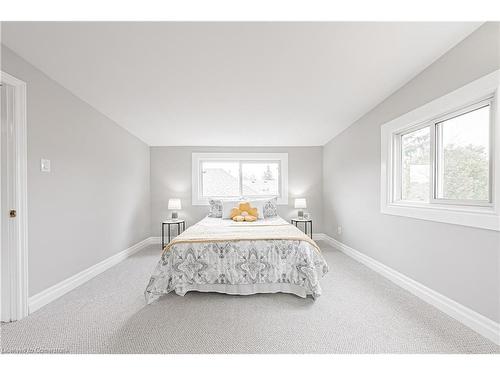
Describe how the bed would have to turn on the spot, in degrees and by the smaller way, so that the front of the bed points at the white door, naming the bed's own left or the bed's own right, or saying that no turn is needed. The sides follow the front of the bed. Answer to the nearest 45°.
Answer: approximately 90° to the bed's own right

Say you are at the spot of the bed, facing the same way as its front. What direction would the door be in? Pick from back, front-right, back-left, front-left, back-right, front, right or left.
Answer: right

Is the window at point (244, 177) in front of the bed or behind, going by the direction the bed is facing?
behind

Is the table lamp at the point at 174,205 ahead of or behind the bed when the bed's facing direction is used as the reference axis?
behind

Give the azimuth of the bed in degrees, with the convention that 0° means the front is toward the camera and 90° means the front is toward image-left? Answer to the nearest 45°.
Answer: approximately 0°

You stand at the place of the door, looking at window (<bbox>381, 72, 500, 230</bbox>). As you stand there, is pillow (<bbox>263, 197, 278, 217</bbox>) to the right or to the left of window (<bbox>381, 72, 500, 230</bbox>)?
left

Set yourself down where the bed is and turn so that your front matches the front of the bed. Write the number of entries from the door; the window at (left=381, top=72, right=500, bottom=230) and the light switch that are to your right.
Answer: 2

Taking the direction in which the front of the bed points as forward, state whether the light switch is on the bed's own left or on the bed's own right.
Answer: on the bed's own right
